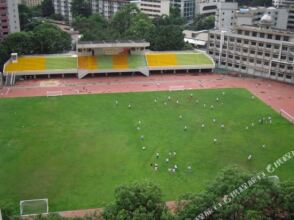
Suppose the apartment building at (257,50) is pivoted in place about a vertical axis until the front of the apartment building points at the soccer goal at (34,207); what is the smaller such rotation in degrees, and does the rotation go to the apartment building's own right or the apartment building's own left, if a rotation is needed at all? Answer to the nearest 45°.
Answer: approximately 45° to the apartment building's own left

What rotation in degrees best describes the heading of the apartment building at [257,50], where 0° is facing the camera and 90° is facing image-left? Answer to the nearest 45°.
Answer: approximately 45°

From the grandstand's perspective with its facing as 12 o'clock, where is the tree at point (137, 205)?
The tree is roughly at 12 o'clock from the grandstand.

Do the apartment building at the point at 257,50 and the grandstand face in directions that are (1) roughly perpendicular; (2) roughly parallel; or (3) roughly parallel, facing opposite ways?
roughly perpendicular

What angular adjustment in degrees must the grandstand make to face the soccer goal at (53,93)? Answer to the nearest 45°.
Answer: approximately 45° to its right

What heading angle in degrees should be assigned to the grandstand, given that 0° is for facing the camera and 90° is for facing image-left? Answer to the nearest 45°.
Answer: approximately 0°

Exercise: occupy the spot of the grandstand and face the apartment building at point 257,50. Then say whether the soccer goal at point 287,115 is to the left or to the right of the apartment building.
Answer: right
